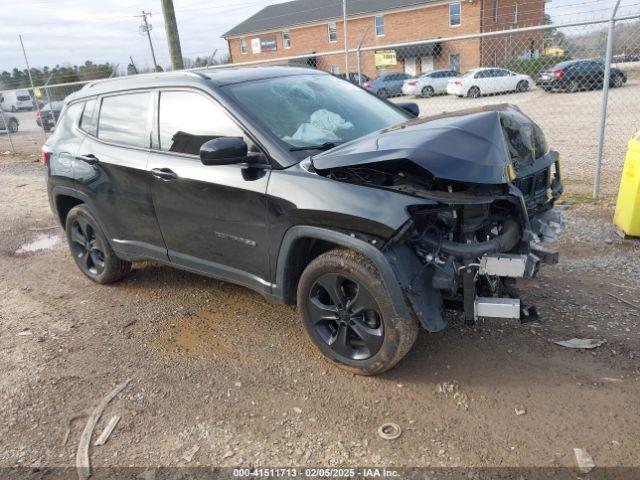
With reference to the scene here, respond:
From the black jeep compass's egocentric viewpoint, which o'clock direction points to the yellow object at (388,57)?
The yellow object is roughly at 8 o'clock from the black jeep compass.

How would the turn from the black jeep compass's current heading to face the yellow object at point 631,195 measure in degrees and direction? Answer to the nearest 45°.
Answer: approximately 90° to its left

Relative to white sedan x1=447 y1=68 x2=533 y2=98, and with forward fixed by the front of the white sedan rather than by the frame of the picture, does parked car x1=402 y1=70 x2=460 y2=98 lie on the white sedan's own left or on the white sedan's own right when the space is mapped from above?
on the white sedan's own left

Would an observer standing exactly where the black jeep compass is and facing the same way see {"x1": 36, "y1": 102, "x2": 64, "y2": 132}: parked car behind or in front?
behind

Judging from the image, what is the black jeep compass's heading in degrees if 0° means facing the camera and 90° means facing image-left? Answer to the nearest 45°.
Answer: approximately 315°

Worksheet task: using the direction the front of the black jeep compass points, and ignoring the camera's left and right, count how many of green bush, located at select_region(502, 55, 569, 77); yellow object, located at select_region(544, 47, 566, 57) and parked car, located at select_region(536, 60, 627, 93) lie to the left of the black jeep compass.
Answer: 3

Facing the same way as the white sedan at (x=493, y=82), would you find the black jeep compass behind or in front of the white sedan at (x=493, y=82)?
behind

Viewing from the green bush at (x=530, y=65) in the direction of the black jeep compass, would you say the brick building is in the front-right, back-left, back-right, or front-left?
back-right
